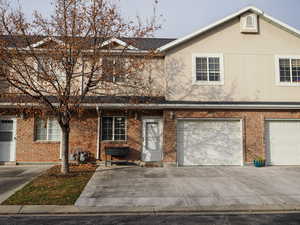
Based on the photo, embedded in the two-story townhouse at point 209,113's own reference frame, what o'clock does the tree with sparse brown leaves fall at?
The tree with sparse brown leaves is roughly at 2 o'clock from the two-story townhouse.

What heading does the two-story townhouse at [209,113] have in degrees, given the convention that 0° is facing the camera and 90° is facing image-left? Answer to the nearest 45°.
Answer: approximately 0°
